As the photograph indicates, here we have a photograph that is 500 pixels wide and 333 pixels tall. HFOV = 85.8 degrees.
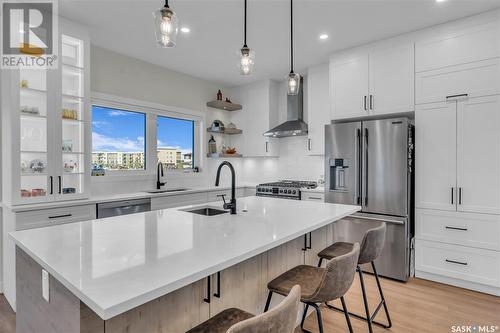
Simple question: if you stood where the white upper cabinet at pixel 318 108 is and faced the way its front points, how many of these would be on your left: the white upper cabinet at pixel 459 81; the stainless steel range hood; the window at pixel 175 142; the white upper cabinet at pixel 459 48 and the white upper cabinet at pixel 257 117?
2

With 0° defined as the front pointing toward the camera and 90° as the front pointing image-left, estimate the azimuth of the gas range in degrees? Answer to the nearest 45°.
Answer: approximately 45°

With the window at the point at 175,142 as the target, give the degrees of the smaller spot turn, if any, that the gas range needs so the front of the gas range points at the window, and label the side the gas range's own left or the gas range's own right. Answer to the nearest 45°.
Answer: approximately 45° to the gas range's own right

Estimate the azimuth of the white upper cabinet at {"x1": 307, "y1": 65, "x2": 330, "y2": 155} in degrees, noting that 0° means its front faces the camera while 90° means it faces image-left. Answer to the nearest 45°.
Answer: approximately 45°

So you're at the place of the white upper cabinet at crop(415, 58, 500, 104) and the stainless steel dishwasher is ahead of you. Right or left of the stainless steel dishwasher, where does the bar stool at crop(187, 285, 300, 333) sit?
left

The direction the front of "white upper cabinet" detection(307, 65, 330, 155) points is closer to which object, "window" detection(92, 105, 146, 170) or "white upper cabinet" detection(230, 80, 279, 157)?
the window

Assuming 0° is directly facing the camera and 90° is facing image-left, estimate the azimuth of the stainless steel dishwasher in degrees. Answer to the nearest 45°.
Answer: approximately 315°

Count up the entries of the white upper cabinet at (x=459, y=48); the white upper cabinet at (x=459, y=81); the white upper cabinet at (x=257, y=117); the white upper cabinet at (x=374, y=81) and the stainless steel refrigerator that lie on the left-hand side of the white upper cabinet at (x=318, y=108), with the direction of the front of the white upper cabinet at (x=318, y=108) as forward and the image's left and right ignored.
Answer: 4

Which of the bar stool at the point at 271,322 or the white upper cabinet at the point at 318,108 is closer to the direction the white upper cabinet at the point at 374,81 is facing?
the bar stool
